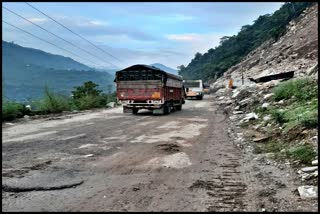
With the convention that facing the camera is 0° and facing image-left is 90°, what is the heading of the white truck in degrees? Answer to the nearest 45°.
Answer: approximately 0°

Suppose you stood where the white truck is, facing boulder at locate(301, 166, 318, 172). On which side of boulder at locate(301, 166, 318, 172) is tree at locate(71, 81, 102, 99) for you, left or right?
right

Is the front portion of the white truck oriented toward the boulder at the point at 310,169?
yes

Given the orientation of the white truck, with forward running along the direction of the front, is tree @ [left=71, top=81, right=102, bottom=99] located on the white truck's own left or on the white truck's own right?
on the white truck's own right
